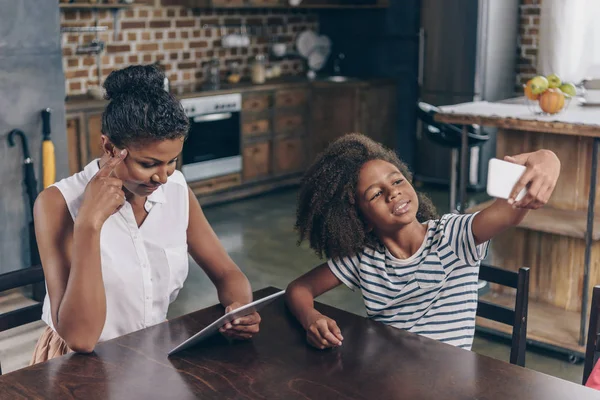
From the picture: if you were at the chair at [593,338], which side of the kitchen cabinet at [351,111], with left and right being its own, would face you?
front

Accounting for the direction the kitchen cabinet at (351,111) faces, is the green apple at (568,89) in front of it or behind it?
in front

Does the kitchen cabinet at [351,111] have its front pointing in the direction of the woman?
yes

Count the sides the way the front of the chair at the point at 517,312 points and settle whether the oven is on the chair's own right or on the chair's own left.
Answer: on the chair's own right

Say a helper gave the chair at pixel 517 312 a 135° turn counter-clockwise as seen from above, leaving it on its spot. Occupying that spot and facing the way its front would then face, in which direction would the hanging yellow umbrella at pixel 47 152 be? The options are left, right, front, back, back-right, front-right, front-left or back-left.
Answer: back-left

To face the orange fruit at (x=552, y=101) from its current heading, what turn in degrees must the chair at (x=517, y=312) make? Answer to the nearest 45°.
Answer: approximately 135° to its right

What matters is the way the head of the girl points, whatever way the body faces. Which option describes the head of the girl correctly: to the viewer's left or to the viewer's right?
to the viewer's right

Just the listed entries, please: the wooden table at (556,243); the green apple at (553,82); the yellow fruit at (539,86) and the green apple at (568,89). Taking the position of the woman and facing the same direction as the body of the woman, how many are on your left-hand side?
4

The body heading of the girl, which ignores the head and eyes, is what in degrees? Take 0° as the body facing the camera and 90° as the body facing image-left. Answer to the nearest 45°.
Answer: approximately 0°

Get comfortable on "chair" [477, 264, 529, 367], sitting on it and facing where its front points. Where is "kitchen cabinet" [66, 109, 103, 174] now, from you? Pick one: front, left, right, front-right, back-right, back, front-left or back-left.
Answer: right

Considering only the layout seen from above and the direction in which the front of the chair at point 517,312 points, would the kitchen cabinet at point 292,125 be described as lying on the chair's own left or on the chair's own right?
on the chair's own right

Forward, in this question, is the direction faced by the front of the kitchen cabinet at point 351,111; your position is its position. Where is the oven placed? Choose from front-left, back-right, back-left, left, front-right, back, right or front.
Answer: front-right
